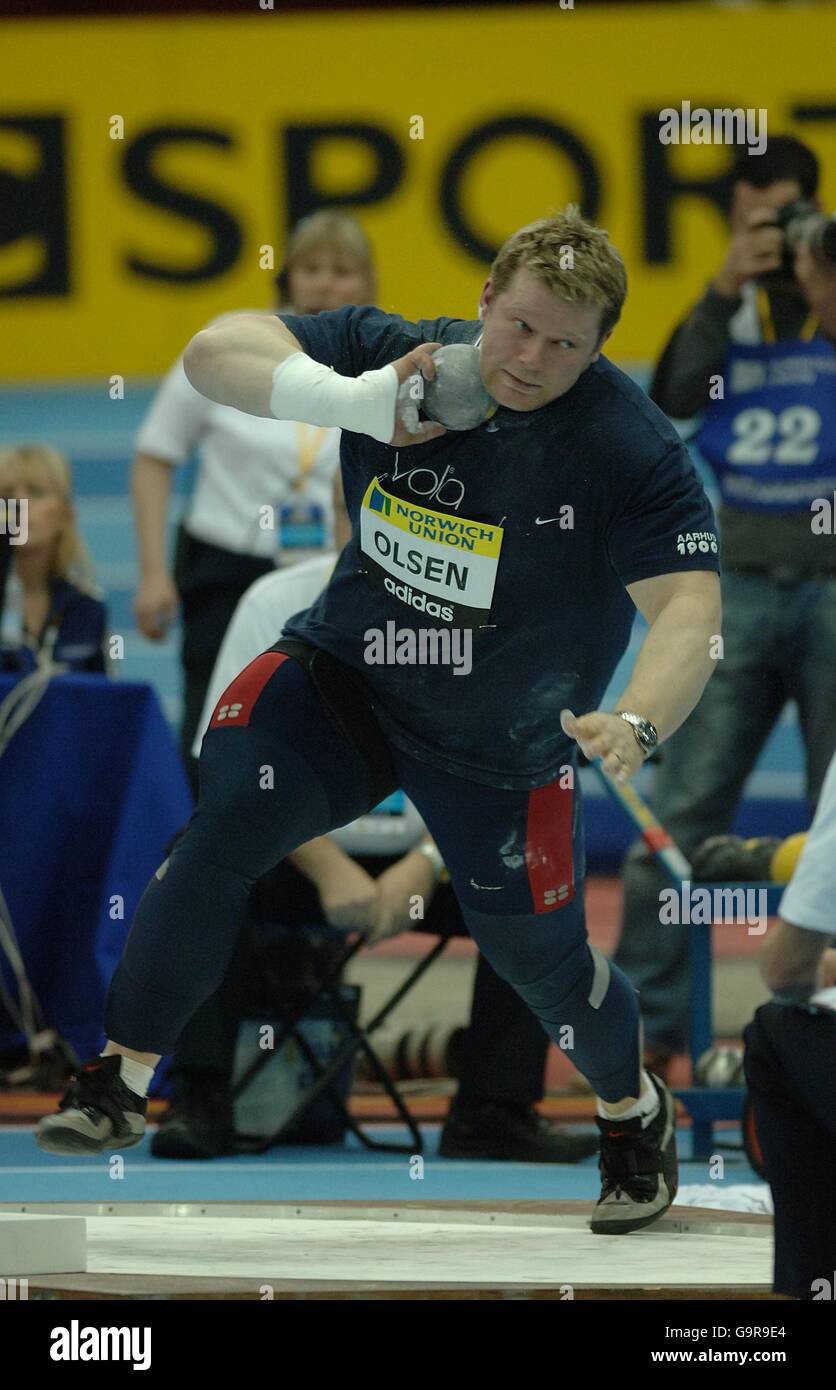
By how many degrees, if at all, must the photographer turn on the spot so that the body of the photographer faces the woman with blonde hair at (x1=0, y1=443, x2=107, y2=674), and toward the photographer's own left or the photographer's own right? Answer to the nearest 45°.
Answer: approximately 90° to the photographer's own right

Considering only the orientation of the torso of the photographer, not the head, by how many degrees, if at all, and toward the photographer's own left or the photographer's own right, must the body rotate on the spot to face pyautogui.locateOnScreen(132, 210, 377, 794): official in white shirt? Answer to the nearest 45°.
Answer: approximately 90° to the photographer's own right

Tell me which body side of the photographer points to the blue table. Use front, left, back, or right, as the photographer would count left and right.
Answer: right

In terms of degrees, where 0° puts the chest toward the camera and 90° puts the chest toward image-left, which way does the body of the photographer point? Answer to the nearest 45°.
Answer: approximately 0°
